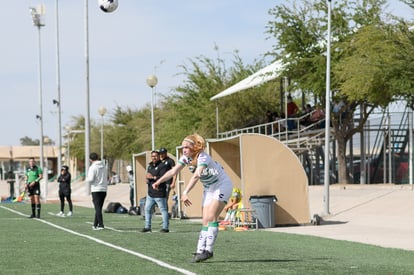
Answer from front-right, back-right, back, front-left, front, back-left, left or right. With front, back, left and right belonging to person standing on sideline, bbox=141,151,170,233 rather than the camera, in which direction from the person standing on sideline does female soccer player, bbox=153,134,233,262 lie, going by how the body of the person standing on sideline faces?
front-left

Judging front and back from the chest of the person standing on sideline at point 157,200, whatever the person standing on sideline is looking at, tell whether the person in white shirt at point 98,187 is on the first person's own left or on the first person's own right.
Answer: on the first person's own right

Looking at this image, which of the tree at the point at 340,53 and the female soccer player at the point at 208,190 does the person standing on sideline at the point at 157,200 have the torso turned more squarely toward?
the female soccer player

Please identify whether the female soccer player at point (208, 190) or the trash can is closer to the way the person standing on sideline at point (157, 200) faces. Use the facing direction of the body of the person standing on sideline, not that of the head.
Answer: the female soccer player

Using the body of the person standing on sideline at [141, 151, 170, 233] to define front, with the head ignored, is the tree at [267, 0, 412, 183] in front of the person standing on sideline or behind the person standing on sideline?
behind

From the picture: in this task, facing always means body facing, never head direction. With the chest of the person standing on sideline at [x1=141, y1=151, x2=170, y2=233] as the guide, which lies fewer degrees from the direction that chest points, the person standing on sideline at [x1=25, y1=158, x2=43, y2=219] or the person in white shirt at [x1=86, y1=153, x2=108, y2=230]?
the person in white shirt

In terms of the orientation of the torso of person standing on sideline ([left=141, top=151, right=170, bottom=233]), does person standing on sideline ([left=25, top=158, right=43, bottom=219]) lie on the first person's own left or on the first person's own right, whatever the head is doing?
on the first person's own right

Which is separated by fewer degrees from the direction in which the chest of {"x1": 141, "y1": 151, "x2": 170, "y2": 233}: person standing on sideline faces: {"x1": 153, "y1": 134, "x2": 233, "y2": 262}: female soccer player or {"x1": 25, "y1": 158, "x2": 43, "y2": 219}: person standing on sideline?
the female soccer player

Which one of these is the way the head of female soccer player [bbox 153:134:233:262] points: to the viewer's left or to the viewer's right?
to the viewer's left
